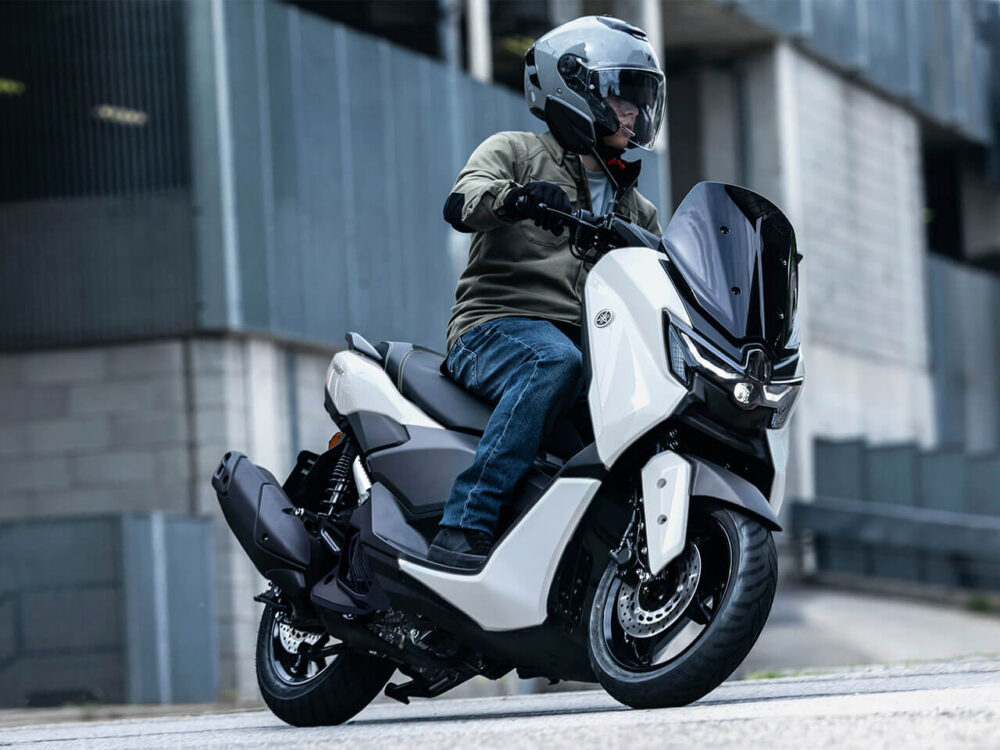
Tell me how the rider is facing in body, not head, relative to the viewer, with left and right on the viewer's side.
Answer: facing the viewer and to the right of the viewer
